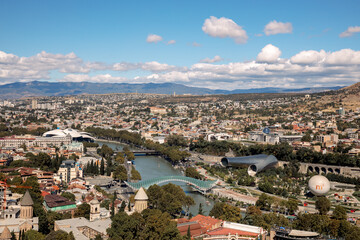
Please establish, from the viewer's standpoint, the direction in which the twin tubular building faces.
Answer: facing the viewer and to the left of the viewer

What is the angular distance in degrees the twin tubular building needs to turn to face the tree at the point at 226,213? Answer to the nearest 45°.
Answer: approximately 45° to its left

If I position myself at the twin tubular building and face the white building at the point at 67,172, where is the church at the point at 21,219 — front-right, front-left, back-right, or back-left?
front-left

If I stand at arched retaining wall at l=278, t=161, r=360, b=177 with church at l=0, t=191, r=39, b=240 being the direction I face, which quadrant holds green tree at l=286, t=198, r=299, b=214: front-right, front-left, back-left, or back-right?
front-left

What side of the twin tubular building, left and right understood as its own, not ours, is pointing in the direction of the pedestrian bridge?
front

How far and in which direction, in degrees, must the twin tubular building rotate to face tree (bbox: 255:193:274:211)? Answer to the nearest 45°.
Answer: approximately 45° to its left

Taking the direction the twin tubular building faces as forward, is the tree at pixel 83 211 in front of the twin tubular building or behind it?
in front

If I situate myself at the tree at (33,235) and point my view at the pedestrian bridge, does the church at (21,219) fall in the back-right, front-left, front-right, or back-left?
front-left

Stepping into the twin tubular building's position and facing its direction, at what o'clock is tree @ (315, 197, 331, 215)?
The tree is roughly at 10 o'clock from the twin tubular building.

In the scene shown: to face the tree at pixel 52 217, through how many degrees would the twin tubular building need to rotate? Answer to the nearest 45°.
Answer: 0° — it already faces it
